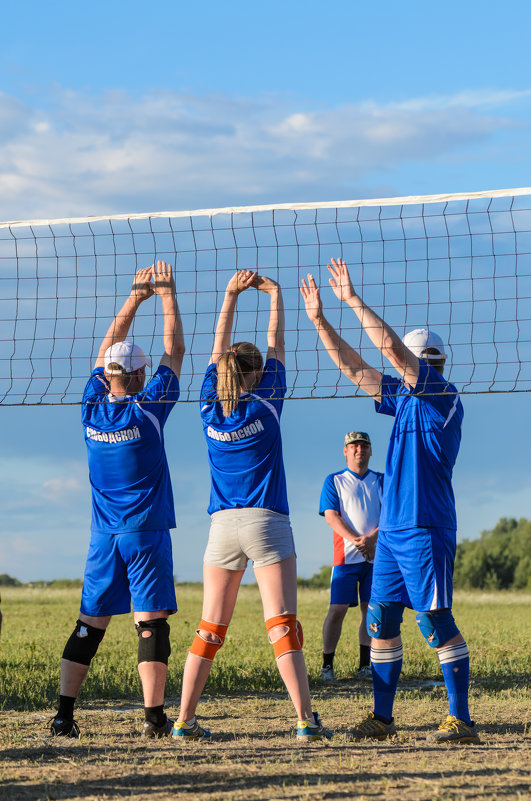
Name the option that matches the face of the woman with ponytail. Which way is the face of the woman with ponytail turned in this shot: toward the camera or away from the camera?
away from the camera

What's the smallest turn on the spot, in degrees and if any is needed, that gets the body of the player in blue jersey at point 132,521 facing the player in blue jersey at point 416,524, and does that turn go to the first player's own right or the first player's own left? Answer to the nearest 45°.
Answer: approximately 45° to the first player's own right

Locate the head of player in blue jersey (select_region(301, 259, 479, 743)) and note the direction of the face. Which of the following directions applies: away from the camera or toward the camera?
away from the camera

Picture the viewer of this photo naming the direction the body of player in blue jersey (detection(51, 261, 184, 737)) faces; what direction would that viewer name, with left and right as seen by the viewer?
facing away from the viewer and to the right of the viewer

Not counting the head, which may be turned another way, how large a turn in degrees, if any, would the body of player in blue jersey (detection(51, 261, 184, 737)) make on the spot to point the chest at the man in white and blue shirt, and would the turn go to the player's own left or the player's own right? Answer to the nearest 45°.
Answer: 0° — they already face them

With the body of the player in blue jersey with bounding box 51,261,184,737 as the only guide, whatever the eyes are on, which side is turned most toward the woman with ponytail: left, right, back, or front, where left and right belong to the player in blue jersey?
right

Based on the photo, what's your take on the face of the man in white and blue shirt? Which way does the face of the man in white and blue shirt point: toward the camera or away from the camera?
toward the camera

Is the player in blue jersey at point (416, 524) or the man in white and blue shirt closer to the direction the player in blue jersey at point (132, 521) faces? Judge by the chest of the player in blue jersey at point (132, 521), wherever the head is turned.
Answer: the man in white and blue shirt
